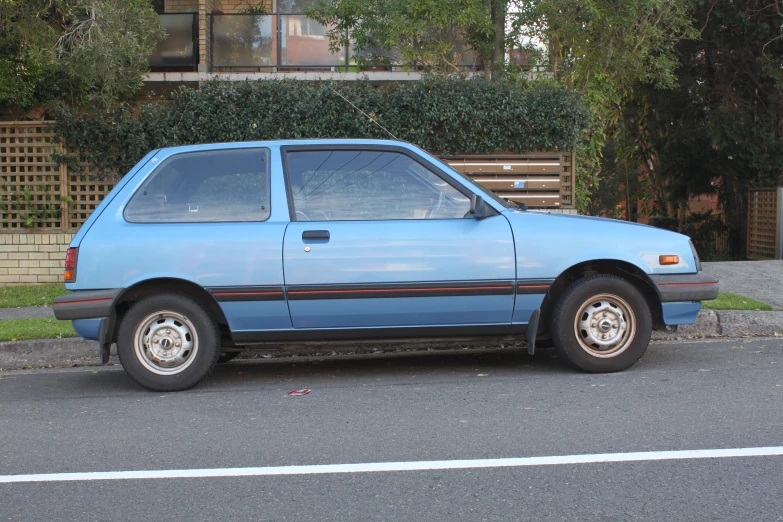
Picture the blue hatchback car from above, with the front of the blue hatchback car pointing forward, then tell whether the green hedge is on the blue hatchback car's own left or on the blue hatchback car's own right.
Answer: on the blue hatchback car's own left

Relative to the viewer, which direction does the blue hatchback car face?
to the viewer's right

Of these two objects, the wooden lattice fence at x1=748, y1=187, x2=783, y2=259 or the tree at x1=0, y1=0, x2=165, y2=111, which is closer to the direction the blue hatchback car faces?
the wooden lattice fence

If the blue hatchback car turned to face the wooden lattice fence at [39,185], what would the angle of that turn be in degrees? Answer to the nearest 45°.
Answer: approximately 135° to its left

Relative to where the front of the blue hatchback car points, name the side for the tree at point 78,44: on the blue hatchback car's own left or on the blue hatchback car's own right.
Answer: on the blue hatchback car's own left

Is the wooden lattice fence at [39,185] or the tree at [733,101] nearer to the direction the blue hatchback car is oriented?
the tree

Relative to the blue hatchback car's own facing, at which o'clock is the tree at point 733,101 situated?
The tree is roughly at 10 o'clock from the blue hatchback car.

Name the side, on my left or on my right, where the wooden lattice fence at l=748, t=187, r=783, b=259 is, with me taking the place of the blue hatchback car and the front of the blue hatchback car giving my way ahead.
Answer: on my left
